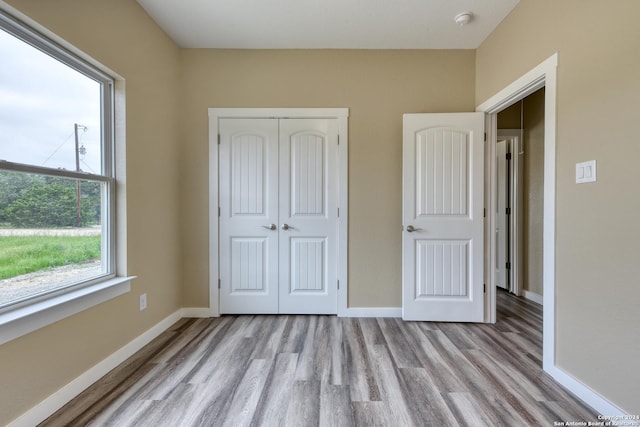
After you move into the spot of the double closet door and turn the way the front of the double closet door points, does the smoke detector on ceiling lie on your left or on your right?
on your left

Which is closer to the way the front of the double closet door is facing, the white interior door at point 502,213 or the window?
the window

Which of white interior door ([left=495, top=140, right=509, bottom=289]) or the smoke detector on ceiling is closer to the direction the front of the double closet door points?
the smoke detector on ceiling

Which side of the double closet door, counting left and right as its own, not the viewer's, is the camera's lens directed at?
front

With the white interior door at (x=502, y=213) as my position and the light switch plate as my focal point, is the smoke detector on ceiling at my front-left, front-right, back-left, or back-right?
front-right

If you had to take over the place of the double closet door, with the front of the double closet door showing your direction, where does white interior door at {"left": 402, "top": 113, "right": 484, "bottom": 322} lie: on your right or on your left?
on your left

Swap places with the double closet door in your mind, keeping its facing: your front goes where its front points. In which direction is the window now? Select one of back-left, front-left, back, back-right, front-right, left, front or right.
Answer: front-right
